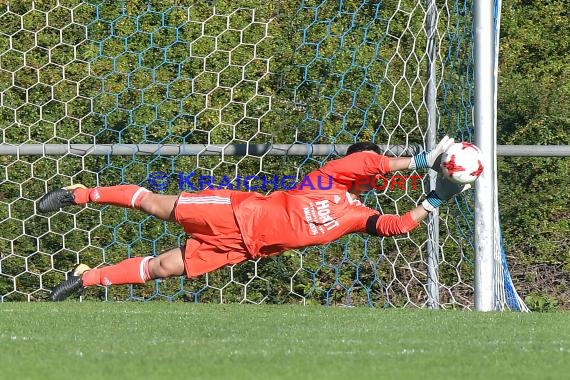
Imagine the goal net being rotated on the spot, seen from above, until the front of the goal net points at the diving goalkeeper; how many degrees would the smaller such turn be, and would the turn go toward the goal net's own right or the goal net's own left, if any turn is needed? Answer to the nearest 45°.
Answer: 0° — it already faces them

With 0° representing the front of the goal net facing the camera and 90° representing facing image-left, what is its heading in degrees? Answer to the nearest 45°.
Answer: approximately 0°

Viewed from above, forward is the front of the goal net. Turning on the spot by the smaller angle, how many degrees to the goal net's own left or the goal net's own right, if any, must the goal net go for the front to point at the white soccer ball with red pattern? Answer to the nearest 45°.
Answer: approximately 45° to the goal net's own left
